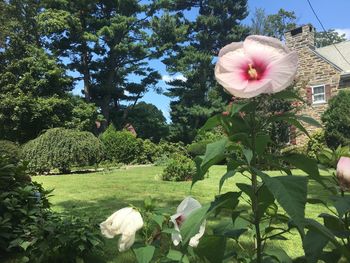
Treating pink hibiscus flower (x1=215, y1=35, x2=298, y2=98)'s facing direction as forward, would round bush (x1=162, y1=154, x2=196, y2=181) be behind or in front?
behind

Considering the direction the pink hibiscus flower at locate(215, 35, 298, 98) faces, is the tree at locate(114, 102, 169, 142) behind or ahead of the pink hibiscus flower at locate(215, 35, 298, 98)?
behind

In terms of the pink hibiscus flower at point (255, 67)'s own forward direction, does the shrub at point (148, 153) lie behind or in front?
behind

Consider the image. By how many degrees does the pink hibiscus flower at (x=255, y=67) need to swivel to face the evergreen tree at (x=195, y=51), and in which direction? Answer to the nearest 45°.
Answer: approximately 180°

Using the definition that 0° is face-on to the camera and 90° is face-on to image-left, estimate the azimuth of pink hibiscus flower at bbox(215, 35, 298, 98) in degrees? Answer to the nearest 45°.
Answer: approximately 0°

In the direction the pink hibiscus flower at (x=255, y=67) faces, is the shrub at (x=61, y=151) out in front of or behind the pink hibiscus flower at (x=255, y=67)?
behind
